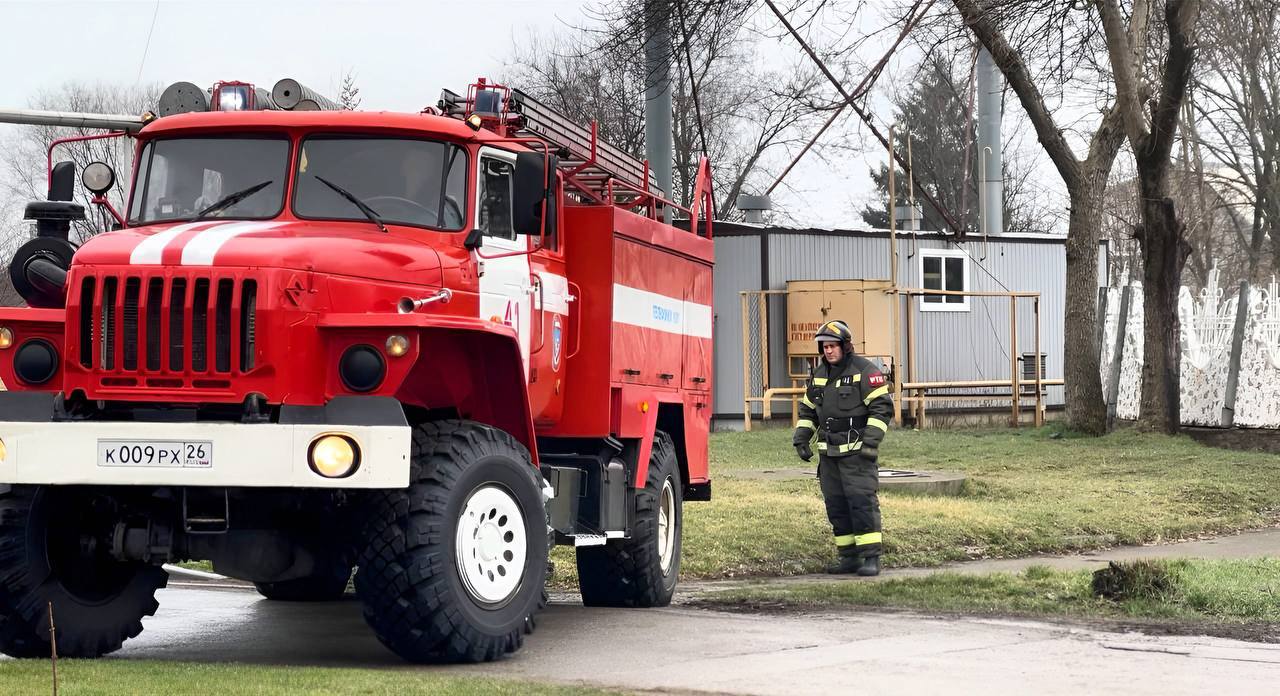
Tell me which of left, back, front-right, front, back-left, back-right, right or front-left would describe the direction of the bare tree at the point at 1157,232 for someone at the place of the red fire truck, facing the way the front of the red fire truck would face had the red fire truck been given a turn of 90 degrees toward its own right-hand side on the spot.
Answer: right

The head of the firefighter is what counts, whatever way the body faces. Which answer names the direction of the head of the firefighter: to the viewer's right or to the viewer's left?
to the viewer's left

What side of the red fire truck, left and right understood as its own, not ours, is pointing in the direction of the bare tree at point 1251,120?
back

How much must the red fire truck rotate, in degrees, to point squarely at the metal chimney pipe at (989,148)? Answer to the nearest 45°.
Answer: approximately 180°

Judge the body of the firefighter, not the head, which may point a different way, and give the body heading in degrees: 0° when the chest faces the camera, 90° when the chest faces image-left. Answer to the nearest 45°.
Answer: approximately 45°

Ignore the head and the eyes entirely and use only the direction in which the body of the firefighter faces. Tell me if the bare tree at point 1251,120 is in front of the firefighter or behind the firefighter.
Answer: behind

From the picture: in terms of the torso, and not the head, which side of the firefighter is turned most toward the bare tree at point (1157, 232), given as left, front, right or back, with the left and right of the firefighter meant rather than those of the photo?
back

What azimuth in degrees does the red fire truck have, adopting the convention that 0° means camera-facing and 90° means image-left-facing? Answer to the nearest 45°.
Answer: approximately 45°
